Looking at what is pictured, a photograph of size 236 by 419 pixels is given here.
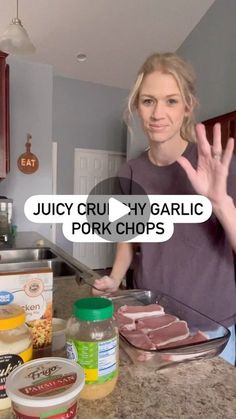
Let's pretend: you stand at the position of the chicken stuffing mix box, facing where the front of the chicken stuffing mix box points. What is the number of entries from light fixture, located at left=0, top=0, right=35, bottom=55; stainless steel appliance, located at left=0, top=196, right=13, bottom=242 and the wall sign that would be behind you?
3

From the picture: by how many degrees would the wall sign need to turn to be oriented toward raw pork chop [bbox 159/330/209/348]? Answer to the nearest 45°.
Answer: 0° — it already faces it

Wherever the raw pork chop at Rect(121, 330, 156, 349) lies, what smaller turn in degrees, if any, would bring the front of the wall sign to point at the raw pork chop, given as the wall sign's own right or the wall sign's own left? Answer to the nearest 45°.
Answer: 0° — it already faces it

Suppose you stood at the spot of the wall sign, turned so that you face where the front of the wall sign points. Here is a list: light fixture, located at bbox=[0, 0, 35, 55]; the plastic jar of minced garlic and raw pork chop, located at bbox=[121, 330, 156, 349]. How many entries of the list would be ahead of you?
3

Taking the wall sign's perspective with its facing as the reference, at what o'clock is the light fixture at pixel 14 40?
The light fixture is roughly at 12 o'clock from the wall sign.

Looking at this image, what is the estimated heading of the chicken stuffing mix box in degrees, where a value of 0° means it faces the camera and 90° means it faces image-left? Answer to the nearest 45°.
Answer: approximately 0°

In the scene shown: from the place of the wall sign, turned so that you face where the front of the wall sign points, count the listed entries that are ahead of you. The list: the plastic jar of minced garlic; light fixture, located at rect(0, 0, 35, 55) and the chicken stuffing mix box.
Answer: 3

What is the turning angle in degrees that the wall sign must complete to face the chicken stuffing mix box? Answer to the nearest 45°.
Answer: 0° — it already faces it

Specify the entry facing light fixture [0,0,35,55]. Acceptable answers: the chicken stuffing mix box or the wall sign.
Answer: the wall sign

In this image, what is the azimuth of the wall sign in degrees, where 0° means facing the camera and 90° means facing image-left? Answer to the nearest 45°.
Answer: approximately 0°

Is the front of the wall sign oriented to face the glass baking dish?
yes

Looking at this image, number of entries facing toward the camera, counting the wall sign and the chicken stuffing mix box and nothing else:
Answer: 2
